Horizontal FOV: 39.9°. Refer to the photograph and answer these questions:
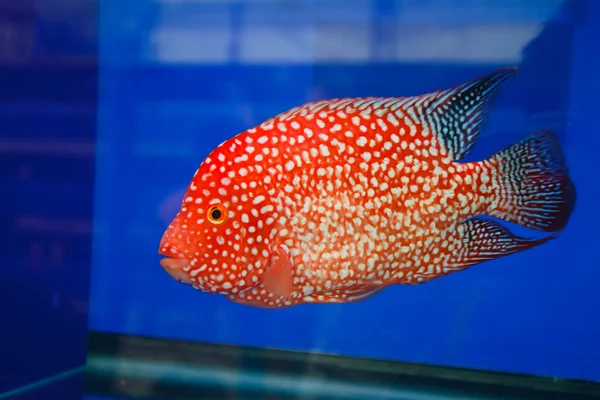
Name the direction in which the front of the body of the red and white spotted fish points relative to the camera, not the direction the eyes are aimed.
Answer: to the viewer's left

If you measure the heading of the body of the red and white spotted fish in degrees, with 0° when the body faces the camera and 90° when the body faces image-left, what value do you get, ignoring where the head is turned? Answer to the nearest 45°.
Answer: approximately 90°
